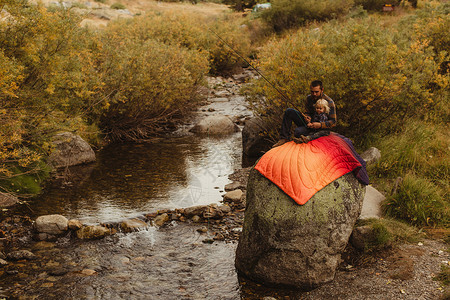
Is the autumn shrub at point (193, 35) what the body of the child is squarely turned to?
no

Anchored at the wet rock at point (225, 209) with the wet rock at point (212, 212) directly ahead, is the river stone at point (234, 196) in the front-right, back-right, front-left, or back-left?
back-right

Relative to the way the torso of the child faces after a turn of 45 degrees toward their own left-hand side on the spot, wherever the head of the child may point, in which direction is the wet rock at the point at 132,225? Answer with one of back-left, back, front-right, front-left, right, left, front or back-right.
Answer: right

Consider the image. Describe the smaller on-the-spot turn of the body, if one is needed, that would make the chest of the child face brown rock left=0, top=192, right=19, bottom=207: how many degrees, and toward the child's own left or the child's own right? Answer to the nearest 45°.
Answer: approximately 45° to the child's own right

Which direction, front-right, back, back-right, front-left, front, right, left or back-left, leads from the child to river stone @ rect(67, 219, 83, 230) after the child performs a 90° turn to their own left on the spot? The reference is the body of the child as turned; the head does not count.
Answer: back-right

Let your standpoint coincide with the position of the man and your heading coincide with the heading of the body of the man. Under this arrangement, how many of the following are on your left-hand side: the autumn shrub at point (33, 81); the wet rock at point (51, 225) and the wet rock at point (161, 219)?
0

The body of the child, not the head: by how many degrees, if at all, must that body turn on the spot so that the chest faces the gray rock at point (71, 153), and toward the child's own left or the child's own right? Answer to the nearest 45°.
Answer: approximately 90° to the child's own right

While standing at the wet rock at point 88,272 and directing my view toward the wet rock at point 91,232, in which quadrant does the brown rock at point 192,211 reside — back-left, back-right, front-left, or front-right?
front-right

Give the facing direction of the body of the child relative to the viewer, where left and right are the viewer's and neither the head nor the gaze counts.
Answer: facing the viewer and to the left of the viewer

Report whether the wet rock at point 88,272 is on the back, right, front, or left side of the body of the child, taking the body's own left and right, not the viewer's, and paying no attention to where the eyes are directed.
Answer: front

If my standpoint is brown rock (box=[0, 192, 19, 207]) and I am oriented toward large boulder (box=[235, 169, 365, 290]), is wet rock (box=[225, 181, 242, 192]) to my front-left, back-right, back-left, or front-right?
front-left

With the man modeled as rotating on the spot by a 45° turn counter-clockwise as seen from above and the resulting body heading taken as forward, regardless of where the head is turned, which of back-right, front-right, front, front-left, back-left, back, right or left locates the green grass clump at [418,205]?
left
